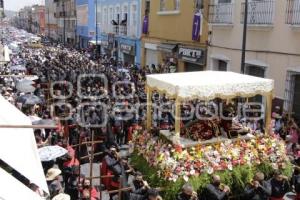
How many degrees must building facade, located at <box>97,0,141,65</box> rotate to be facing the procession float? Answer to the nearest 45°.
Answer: approximately 45° to its left

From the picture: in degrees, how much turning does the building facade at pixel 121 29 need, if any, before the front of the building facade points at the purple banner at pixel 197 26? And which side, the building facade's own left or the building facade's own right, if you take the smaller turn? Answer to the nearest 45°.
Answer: approximately 45° to the building facade's own left

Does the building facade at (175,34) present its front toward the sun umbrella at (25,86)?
yes

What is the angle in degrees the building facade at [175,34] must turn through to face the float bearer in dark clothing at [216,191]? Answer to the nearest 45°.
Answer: approximately 45° to its left

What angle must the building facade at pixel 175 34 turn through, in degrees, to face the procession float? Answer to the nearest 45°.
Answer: approximately 45° to its left

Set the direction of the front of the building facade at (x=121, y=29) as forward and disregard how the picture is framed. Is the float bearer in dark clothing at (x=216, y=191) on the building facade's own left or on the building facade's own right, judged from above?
on the building facade's own left

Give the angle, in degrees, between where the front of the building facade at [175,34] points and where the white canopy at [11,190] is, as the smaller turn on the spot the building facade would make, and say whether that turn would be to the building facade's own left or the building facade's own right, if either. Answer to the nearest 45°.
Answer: approximately 45° to the building facade's own left

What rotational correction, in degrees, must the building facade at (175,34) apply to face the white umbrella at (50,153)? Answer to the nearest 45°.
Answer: approximately 45° to its left

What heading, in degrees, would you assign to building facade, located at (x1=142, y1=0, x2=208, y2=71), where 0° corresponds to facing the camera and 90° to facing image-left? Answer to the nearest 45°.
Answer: approximately 45°

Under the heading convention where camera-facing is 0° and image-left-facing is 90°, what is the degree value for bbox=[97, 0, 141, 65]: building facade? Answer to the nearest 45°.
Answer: approximately 45°

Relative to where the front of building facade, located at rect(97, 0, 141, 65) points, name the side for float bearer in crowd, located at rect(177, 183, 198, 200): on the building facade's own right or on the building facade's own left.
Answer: on the building facade's own left
